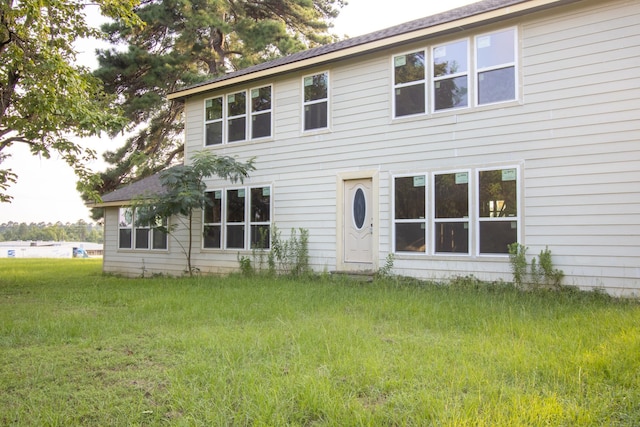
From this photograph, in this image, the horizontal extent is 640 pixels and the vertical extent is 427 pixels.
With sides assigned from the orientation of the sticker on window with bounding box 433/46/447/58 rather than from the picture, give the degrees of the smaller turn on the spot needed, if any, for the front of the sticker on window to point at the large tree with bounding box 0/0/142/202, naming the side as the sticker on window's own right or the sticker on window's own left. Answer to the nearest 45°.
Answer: approximately 45° to the sticker on window's own right

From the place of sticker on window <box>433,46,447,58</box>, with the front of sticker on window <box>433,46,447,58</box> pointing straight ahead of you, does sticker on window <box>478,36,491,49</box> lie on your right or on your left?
on your left

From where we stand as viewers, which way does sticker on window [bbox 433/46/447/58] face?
facing the viewer and to the left of the viewer

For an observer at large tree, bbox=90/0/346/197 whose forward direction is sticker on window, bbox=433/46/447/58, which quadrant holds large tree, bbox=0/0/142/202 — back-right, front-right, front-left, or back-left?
front-right
